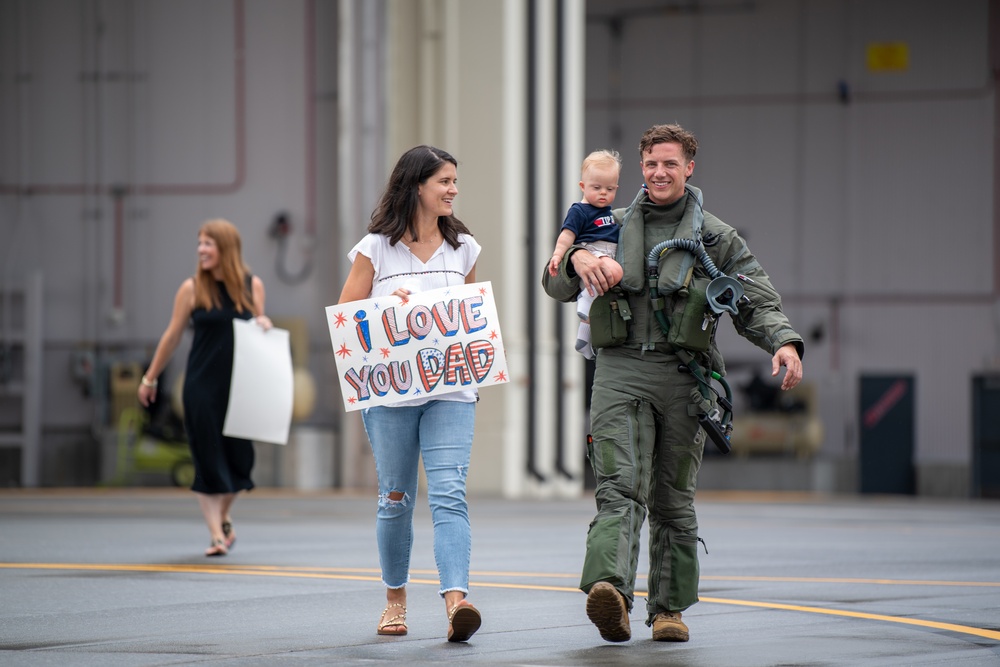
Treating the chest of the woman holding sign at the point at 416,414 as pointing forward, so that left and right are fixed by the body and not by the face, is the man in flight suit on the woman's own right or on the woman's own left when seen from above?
on the woman's own left

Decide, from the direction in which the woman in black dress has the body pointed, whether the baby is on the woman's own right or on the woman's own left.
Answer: on the woman's own left

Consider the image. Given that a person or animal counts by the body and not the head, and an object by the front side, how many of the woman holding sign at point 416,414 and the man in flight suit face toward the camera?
2

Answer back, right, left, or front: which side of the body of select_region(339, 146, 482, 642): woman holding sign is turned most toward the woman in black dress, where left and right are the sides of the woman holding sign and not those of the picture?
back

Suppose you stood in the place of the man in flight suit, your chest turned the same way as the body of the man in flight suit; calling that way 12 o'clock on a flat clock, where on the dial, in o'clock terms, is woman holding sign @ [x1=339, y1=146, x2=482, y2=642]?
The woman holding sign is roughly at 3 o'clock from the man in flight suit.

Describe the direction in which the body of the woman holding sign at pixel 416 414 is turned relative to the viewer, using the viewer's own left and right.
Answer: facing the viewer

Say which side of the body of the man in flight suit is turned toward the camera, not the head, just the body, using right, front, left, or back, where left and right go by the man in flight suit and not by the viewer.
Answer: front

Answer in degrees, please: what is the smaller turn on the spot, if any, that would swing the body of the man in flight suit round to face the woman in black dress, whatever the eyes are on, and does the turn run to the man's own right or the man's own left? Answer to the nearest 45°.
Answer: approximately 135° to the man's own right

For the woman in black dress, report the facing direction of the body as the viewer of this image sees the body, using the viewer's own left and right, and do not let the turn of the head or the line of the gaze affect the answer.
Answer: facing the viewer and to the left of the viewer
